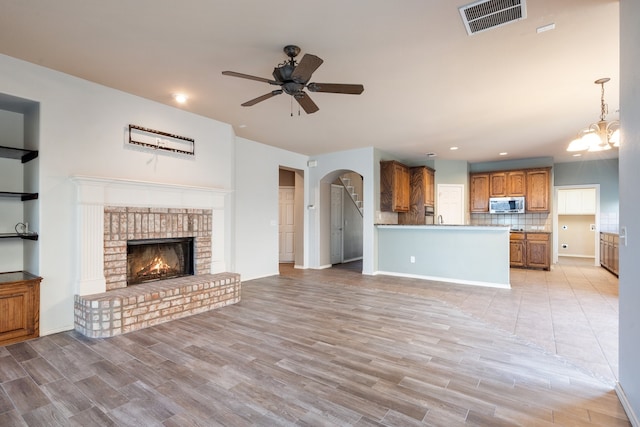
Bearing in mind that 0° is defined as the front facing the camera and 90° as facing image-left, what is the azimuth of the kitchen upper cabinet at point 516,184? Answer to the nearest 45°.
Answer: approximately 0°

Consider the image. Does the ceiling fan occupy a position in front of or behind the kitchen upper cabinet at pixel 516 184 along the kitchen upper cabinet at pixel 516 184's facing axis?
in front

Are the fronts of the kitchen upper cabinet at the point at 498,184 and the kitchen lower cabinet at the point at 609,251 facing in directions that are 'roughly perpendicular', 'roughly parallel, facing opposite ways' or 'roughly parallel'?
roughly perpendicular

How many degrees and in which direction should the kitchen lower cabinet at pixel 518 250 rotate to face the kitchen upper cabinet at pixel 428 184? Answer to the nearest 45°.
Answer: approximately 45° to its right

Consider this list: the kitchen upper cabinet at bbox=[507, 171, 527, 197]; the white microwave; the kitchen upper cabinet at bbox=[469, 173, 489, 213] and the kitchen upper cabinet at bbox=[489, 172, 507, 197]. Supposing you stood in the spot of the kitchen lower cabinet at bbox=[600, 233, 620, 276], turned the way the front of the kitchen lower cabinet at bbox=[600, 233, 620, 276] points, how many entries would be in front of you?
4

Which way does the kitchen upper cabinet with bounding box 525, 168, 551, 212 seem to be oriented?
toward the camera

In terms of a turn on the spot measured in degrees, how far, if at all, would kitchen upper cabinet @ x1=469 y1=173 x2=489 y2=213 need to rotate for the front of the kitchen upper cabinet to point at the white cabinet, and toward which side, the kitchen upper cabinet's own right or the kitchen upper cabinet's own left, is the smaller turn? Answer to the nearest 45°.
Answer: approximately 135° to the kitchen upper cabinet's own left

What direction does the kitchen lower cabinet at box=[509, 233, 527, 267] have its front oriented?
toward the camera

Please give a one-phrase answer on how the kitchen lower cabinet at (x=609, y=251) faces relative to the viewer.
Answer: facing to the left of the viewer

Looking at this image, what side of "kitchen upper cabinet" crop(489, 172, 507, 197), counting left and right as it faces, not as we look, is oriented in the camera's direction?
front

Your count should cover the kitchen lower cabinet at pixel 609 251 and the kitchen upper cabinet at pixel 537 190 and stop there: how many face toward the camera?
1

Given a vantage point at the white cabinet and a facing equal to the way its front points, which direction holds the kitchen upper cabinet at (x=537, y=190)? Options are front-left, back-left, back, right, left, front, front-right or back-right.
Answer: front

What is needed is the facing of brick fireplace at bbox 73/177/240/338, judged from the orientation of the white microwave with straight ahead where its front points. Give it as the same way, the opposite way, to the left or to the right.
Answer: to the left

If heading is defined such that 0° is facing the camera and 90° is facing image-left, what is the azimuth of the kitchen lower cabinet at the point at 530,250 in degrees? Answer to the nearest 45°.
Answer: approximately 0°
